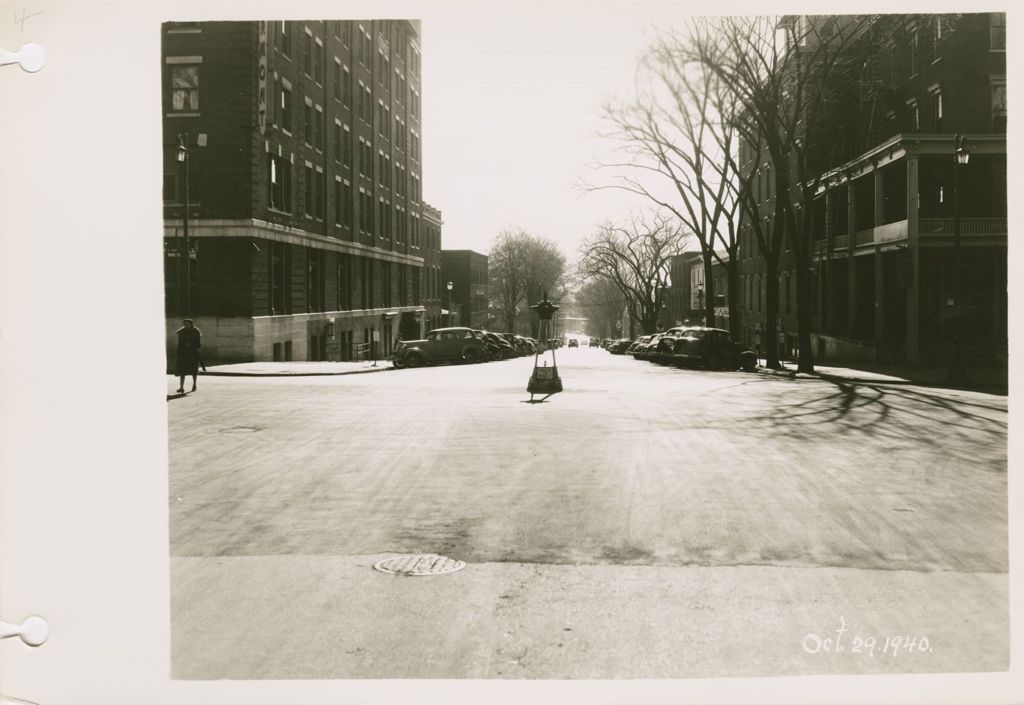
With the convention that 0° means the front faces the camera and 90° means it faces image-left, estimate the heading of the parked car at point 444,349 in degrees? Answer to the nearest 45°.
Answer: approximately 45°

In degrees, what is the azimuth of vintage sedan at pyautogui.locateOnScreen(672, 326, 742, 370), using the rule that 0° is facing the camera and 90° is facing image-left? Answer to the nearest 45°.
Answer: approximately 225°

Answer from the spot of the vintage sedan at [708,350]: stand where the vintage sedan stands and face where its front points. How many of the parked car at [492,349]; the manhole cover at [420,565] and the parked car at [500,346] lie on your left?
2

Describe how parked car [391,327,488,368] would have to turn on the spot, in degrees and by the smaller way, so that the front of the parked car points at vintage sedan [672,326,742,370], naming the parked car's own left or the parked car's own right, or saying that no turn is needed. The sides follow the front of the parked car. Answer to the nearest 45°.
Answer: approximately 135° to the parked car's own left

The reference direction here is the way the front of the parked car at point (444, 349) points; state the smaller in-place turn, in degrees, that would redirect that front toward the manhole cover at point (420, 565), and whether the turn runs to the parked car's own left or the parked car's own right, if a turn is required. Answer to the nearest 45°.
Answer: approximately 45° to the parked car's own left

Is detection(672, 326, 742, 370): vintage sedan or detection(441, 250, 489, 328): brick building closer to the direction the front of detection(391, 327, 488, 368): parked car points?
the brick building
